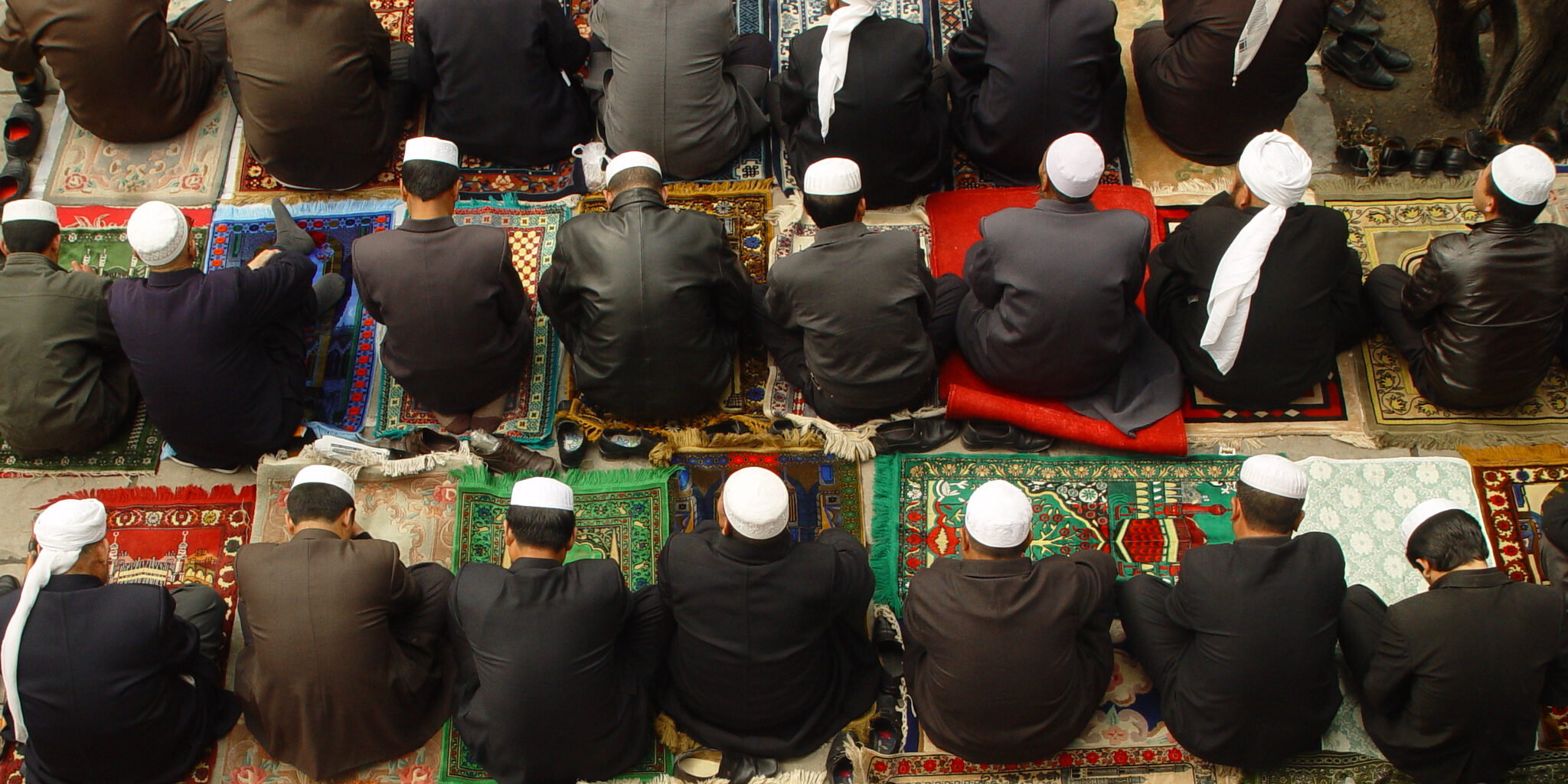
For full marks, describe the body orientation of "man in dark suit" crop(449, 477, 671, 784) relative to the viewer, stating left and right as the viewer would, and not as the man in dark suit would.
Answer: facing away from the viewer

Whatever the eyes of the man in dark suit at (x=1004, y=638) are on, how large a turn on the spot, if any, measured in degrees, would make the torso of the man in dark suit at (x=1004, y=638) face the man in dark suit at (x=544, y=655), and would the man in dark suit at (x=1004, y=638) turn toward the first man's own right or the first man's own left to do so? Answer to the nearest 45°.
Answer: approximately 90° to the first man's own left

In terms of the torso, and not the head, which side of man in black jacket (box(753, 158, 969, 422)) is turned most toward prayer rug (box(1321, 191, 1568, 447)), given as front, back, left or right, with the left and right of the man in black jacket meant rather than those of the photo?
right

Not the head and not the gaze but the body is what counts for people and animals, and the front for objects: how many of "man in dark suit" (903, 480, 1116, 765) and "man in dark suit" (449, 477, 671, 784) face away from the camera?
2

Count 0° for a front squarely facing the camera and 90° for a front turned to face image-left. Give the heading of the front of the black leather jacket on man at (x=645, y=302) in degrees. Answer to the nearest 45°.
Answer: approximately 180°

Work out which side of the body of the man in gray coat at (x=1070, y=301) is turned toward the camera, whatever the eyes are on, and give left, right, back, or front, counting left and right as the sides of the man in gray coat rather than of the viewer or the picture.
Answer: back

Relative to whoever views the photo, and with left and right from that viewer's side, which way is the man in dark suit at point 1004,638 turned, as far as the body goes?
facing away from the viewer

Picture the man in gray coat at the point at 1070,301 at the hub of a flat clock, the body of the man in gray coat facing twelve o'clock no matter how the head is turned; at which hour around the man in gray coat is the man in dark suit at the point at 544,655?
The man in dark suit is roughly at 8 o'clock from the man in gray coat.

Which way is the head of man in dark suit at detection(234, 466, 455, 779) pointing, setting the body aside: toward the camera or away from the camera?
away from the camera

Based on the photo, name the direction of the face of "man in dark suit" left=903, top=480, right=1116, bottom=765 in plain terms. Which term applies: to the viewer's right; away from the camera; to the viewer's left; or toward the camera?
away from the camera

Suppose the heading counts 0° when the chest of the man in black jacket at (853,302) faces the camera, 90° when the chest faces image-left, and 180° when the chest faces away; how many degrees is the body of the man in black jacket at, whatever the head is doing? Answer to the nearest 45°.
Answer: approximately 180°

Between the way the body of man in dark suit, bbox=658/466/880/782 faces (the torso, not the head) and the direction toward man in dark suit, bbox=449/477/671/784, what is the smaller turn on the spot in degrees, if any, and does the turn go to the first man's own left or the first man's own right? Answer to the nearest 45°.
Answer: approximately 90° to the first man's own left

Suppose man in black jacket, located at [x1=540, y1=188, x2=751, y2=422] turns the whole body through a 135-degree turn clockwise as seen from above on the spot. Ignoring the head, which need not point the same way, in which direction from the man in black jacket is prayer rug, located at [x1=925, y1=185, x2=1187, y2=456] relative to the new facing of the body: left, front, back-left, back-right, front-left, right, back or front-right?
front-left
